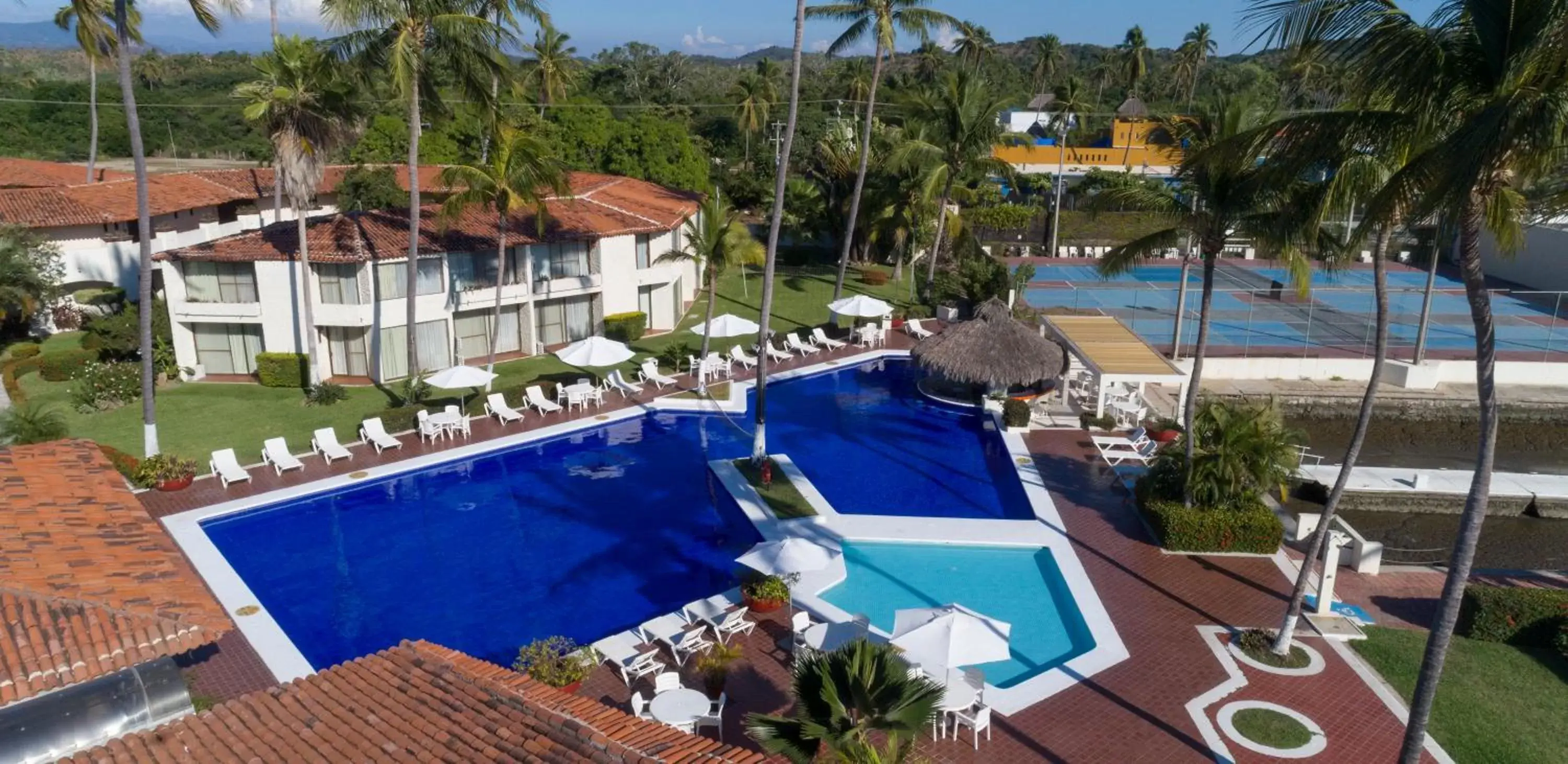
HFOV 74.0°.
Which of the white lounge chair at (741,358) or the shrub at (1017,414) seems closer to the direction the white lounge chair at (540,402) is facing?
the shrub

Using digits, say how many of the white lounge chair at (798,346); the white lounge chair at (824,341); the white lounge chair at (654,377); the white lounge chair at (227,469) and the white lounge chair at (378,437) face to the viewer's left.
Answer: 0

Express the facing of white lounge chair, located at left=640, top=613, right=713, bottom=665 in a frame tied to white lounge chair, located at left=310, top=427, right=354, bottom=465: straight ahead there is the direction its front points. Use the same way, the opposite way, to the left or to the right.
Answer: the opposite way

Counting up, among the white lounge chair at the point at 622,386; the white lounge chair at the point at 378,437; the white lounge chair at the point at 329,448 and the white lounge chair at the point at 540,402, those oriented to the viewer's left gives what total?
0

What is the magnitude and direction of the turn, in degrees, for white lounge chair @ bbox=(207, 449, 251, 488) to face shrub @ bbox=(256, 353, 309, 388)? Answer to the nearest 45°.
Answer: approximately 135° to its left

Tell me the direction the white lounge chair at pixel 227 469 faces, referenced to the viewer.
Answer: facing the viewer and to the right of the viewer

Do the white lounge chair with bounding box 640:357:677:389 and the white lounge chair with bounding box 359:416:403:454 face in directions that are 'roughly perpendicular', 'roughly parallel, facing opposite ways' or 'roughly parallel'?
roughly parallel

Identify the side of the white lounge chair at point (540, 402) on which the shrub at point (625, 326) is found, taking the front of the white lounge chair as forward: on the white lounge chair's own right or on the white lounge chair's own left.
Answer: on the white lounge chair's own left

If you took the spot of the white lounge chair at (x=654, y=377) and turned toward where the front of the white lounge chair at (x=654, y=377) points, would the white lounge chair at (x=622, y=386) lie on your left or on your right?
on your right

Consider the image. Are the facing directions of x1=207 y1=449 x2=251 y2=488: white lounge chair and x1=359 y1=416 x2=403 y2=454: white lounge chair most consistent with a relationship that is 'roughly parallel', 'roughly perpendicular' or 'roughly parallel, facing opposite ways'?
roughly parallel

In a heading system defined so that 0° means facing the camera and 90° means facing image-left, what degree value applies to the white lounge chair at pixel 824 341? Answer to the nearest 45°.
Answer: approximately 315°

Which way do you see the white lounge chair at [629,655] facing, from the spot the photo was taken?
facing away from the viewer and to the left of the viewer

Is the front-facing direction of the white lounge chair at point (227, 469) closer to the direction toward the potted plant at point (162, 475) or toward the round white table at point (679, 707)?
the round white table

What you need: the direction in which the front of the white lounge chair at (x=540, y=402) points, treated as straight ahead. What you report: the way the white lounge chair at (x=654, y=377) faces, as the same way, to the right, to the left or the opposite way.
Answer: the same way

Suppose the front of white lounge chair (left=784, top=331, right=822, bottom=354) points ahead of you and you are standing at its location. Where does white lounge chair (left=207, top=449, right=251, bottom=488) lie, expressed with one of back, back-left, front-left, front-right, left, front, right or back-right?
right

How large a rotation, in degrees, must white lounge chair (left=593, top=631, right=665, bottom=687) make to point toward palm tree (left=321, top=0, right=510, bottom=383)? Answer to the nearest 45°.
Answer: approximately 45° to its right

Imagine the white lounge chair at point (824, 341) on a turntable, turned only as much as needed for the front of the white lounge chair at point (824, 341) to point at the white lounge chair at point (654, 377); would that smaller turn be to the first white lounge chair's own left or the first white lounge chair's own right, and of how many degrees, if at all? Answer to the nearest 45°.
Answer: approximately 90° to the first white lounge chair's own right
